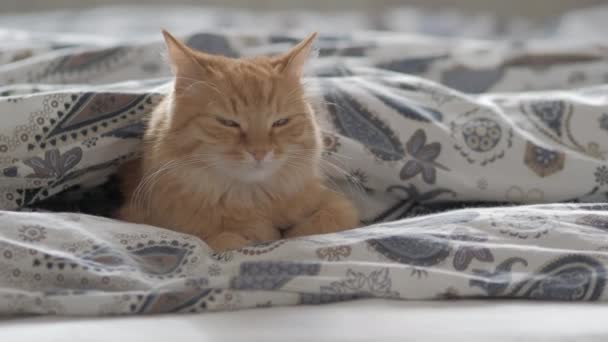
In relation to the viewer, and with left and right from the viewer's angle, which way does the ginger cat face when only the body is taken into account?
facing the viewer
